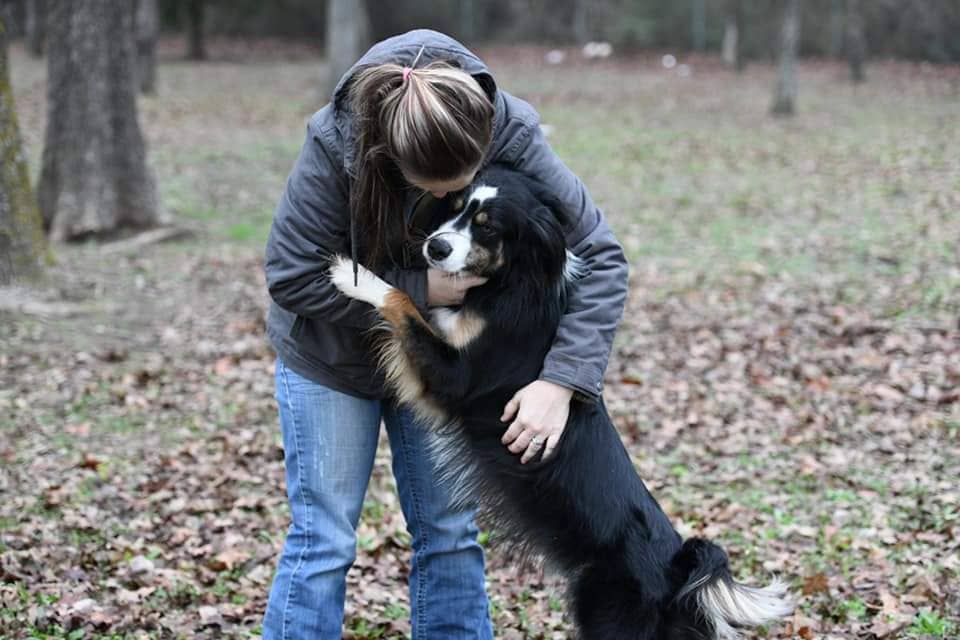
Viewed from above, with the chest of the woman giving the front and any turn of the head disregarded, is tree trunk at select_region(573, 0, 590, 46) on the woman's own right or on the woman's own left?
on the woman's own left

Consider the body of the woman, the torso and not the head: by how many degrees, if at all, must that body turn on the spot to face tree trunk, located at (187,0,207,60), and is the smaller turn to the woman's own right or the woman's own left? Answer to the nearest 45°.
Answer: approximately 135° to the woman's own left

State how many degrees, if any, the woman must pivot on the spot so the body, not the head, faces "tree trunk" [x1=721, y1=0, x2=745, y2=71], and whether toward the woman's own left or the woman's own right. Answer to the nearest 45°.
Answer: approximately 135° to the woman's own left

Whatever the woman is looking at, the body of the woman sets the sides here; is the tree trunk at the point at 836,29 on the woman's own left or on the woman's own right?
on the woman's own left

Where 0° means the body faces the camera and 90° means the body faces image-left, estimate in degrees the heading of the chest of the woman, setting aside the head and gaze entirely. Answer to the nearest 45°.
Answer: approximately 315°

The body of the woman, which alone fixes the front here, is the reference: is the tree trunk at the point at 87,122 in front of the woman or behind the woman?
behind

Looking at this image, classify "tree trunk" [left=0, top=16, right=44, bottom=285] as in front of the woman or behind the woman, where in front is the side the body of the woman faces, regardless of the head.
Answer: behind
